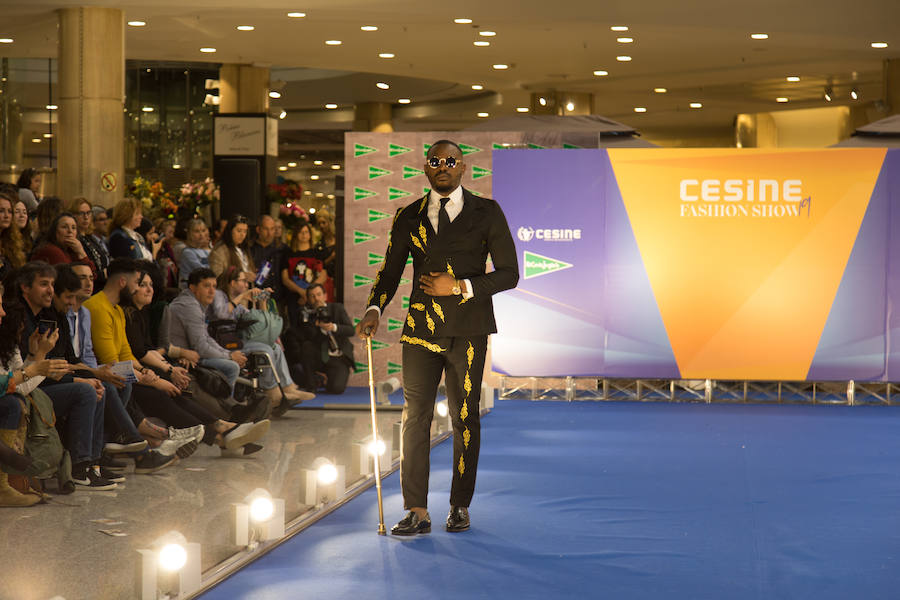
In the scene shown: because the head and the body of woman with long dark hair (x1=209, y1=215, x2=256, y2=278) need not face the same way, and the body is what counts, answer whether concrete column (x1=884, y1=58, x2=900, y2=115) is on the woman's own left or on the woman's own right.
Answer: on the woman's own left

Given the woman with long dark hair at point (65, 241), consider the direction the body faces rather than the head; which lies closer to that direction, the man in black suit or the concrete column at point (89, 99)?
the man in black suit

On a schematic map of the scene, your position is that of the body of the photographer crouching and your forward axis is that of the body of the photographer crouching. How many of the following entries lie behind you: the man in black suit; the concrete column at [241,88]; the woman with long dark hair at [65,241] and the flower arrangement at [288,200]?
2

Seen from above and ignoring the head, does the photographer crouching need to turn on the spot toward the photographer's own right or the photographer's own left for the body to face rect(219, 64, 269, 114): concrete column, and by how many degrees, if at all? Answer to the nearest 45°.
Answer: approximately 180°

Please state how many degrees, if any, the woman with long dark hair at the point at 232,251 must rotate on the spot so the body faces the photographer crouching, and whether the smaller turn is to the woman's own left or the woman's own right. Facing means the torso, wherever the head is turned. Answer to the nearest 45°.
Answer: approximately 90° to the woman's own left

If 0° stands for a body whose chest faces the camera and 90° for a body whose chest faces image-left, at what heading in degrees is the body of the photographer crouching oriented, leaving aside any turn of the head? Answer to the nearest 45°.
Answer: approximately 0°

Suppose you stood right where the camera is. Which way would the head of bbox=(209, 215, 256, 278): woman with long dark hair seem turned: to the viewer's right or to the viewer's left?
to the viewer's right

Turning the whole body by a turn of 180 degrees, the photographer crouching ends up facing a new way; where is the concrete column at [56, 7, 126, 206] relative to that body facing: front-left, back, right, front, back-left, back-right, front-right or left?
front-left

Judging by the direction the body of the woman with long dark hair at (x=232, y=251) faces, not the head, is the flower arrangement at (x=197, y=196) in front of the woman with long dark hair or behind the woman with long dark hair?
behind

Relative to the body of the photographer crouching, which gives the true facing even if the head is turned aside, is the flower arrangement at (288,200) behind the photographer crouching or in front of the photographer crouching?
behind
